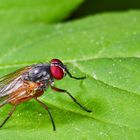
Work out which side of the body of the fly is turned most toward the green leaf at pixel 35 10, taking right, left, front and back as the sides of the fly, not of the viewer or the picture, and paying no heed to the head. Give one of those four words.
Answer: left

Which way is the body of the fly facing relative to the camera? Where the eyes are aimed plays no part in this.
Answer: to the viewer's right
